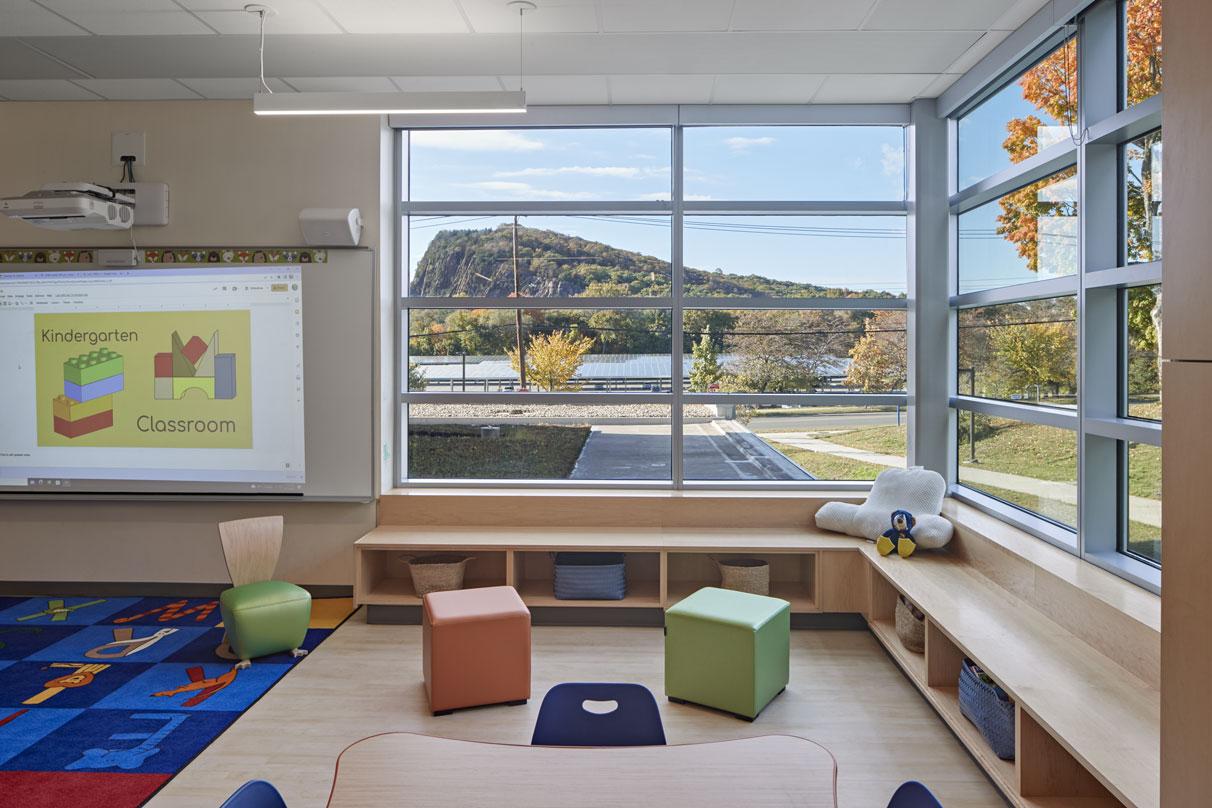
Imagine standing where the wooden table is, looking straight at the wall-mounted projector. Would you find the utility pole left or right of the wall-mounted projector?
right

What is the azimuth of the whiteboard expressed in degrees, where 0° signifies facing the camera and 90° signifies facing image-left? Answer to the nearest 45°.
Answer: approximately 0°

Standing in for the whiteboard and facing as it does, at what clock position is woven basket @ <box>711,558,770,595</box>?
The woven basket is roughly at 10 o'clock from the whiteboard.

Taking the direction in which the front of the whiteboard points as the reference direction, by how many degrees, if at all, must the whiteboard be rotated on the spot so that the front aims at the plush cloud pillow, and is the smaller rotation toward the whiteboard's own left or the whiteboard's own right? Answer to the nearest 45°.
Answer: approximately 45° to the whiteboard's own left

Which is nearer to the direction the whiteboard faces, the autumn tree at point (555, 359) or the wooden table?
the wooden table
